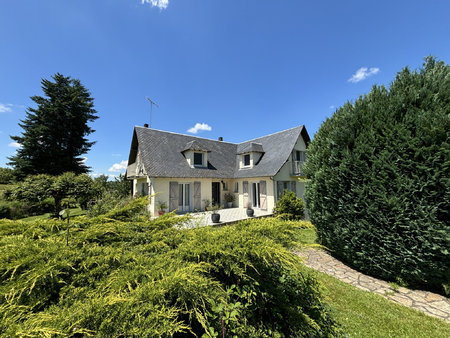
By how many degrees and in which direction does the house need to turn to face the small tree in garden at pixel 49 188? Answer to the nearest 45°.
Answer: approximately 90° to its right

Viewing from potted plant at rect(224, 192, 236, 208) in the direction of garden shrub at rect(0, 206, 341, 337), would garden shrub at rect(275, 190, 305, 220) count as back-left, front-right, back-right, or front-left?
front-left

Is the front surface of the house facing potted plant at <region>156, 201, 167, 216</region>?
no

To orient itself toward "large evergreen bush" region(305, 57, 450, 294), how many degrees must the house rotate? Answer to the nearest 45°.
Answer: approximately 45° to its left

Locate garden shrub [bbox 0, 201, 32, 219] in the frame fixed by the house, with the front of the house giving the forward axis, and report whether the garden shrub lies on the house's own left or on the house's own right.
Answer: on the house's own right

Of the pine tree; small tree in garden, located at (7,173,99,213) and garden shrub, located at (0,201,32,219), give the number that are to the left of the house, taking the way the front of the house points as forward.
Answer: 0

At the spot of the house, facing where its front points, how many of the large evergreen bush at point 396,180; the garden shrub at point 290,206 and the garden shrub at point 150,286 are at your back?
0

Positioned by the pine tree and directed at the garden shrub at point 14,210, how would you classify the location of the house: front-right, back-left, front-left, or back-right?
front-left

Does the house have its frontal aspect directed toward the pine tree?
no

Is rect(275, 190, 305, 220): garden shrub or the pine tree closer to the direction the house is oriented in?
the garden shrub

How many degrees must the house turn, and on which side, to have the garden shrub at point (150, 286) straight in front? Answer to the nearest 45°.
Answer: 0° — it already faces it

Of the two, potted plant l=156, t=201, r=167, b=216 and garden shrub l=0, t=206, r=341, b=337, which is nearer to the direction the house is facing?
the garden shrub

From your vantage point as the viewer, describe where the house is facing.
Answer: facing the viewer
